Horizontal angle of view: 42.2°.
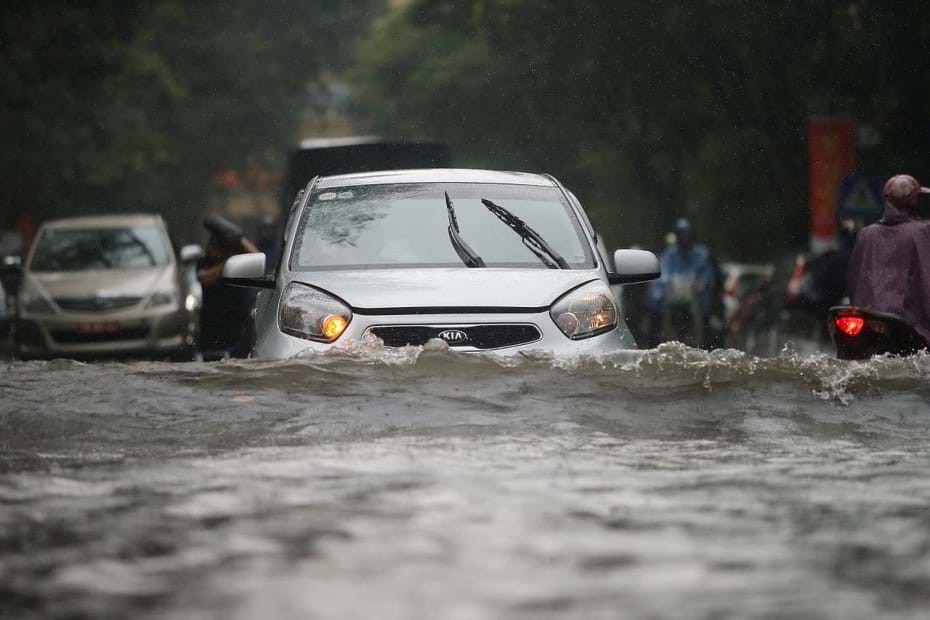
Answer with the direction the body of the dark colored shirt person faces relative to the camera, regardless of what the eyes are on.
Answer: to the viewer's right

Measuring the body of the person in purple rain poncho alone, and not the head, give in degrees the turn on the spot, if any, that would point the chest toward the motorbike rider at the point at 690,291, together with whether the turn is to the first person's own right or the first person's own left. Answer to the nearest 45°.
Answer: approximately 45° to the first person's own left

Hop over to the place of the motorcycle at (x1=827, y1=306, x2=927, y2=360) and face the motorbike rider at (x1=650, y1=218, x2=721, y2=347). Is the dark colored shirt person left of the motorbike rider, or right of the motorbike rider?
left

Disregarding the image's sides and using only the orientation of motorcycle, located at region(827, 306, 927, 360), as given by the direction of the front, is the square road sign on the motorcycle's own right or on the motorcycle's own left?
on the motorcycle's own left

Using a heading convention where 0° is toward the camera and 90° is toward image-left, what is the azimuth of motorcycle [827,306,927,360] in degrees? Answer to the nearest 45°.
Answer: approximately 225°

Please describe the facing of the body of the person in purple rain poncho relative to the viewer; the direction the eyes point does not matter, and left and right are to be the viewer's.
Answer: facing away from the viewer and to the right of the viewer

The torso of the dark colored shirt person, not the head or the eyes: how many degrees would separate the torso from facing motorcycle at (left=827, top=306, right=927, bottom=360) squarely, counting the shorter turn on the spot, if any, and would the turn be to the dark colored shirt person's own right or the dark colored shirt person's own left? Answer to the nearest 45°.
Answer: approximately 45° to the dark colored shirt person's own right
